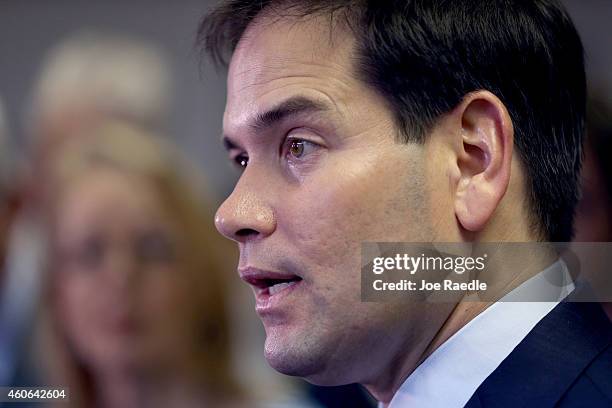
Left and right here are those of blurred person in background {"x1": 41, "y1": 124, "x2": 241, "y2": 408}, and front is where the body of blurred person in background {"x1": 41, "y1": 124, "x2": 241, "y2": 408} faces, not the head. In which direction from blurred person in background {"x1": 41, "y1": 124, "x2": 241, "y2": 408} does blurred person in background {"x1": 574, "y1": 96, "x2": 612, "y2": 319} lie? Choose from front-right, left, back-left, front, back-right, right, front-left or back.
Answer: front-left

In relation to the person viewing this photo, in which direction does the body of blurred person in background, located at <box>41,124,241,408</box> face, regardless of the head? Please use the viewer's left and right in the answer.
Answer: facing the viewer
